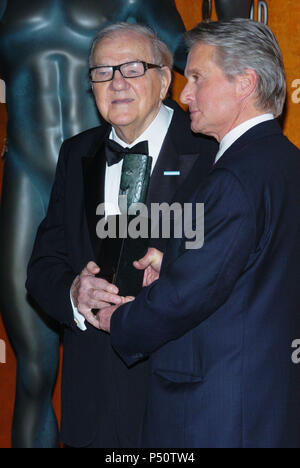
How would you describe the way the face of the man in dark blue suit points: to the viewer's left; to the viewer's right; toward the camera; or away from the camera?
to the viewer's left

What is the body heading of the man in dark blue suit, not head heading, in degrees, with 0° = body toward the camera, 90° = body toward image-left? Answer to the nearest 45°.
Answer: approximately 90°
